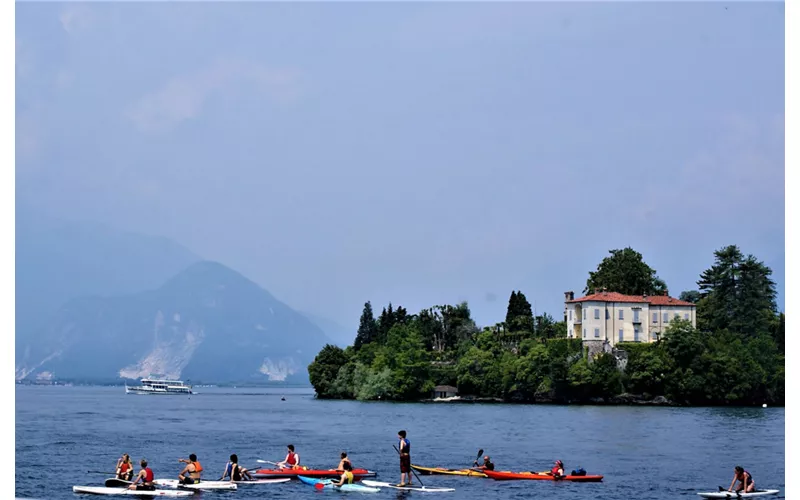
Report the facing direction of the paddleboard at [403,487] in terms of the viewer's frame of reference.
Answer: facing to the left of the viewer

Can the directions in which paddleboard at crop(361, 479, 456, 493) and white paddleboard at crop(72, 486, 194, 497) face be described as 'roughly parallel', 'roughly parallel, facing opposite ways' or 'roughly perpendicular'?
roughly parallel

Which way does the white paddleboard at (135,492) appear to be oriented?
to the viewer's left

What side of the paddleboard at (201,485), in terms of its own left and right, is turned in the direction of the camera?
left

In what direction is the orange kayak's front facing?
to the viewer's left

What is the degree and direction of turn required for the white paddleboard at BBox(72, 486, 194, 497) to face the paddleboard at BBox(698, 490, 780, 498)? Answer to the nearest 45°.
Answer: approximately 180°

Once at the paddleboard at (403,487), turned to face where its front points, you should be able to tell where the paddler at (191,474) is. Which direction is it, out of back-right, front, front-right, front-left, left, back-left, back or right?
front

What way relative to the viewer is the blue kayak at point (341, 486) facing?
to the viewer's left

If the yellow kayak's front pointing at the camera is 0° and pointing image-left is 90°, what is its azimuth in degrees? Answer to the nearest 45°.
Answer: approximately 90°
